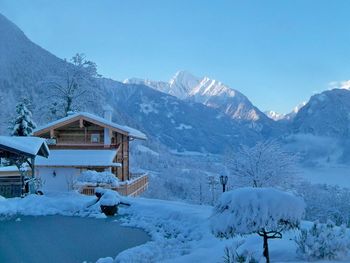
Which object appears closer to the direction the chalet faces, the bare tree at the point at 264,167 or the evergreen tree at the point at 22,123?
the bare tree

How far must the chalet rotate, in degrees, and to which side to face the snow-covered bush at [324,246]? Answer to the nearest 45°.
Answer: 0° — it already faces it

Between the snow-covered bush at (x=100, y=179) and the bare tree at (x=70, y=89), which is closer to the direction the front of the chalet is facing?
the snow-covered bush

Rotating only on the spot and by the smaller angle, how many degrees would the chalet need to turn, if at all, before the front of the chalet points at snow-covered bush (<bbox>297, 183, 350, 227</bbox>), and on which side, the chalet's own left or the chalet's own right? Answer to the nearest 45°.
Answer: approximately 90° to the chalet's own left

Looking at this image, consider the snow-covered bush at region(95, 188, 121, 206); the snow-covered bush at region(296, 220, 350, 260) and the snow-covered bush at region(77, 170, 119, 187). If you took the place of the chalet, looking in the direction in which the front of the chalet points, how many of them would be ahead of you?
3

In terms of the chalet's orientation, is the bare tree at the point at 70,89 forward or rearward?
rearward

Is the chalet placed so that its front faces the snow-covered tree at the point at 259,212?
yes

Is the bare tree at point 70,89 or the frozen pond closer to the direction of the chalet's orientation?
the frozen pond

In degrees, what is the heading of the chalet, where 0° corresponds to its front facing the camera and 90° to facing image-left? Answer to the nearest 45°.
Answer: approximately 0°
